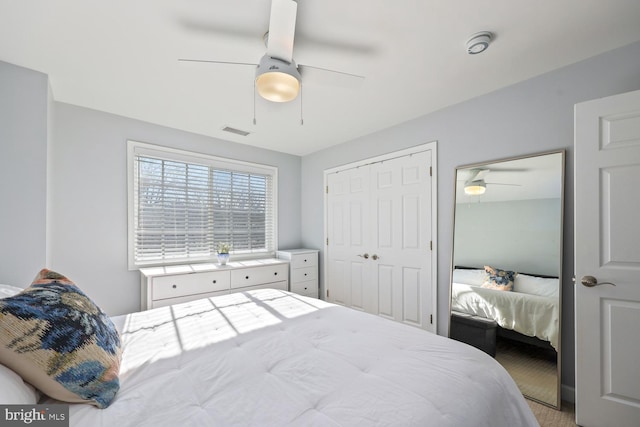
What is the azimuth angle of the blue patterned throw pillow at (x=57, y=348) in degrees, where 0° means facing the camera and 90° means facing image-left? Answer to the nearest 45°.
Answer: approximately 315°

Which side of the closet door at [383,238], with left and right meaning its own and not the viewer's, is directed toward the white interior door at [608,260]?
left

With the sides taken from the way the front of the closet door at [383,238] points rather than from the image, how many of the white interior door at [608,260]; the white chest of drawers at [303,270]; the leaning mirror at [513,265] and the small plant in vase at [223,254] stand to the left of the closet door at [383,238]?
2

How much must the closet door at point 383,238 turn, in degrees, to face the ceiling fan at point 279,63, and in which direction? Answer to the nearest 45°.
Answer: approximately 45° to its left

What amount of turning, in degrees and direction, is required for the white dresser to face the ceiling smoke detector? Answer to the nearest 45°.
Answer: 0° — it already faces it

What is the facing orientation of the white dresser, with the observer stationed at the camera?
facing the viewer and to the right of the viewer

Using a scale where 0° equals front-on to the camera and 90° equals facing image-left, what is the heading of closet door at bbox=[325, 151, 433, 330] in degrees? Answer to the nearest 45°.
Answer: approximately 45°

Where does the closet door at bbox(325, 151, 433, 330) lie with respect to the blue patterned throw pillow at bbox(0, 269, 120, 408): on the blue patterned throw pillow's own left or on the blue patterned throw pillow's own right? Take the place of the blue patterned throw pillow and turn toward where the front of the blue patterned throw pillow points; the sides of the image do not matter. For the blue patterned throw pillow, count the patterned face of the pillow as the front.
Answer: on the blue patterned throw pillow's own left

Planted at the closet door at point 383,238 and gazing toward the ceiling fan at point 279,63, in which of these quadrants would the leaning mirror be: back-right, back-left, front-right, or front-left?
front-left

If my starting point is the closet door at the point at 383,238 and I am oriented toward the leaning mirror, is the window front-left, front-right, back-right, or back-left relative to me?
back-right

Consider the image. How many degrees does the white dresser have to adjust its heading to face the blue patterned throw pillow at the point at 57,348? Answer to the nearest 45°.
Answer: approximately 45° to its right

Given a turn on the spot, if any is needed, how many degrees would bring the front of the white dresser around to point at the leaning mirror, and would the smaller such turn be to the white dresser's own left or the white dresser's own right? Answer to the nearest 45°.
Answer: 0° — it already faces it

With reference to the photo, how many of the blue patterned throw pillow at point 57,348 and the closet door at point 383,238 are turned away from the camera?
0

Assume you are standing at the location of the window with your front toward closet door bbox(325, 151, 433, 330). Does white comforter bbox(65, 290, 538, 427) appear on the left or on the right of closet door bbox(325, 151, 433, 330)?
right

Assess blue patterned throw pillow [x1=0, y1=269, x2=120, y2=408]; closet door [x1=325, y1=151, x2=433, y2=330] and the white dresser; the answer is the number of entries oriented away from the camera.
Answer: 0

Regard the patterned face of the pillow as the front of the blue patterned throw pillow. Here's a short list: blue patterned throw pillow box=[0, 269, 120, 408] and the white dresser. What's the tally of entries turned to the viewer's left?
0
